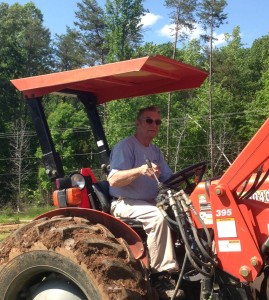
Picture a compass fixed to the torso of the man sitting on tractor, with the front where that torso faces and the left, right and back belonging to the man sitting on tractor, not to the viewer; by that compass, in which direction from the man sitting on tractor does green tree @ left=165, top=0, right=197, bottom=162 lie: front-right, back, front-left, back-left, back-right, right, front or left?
back-left

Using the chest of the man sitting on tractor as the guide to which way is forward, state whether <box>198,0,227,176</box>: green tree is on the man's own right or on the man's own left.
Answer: on the man's own left

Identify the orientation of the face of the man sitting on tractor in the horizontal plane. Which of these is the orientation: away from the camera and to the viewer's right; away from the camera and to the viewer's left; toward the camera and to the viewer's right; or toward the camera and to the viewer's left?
toward the camera and to the viewer's right

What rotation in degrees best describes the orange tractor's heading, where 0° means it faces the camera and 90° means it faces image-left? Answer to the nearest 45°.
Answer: approximately 315°

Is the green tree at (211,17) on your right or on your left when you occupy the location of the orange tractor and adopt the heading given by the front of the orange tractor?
on your left

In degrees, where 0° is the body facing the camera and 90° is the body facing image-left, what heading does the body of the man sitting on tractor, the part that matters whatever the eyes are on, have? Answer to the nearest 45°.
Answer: approximately 315°

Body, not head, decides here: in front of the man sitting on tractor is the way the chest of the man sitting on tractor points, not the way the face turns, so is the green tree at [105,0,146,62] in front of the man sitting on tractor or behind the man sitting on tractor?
behind

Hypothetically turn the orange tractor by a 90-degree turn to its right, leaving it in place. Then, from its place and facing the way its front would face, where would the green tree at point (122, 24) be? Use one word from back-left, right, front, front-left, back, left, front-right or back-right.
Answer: back-right

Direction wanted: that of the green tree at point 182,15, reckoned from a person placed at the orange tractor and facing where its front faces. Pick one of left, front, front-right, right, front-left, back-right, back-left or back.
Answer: back-left
